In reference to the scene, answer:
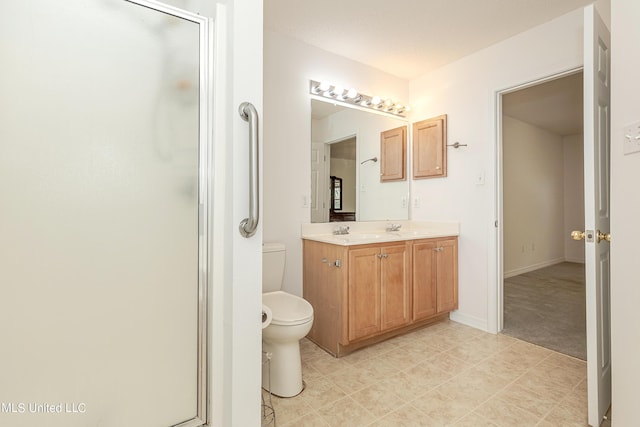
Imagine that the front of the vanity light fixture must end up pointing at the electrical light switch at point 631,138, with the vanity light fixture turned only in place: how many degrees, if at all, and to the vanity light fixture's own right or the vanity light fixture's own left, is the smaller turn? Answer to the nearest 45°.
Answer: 0° — it already faces it

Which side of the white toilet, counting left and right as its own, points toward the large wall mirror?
left

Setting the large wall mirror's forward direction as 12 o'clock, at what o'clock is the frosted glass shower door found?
The frosted glass shower door is roughly at 2 o'clock from the large wall mirror.

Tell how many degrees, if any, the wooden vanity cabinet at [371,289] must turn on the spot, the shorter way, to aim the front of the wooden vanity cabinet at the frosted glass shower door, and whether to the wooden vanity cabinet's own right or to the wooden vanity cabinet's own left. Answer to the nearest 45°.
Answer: approximately 90° to the wooden vanity cabinet's own right

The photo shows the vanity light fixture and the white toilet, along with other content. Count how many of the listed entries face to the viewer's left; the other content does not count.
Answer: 0

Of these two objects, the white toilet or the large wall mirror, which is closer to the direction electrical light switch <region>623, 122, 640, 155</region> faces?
the white toilet

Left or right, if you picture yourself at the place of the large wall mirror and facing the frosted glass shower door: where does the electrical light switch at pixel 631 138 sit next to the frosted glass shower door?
left

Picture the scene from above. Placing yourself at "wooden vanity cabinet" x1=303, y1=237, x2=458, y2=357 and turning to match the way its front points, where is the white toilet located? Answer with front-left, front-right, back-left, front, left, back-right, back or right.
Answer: right

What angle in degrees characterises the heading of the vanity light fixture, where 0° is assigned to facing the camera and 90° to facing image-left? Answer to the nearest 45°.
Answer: approximately 315°

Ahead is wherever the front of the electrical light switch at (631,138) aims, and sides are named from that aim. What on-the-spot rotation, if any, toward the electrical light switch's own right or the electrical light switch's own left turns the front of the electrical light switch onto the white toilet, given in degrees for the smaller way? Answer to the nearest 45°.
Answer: approximately 45° to the electrical light switch's own right
